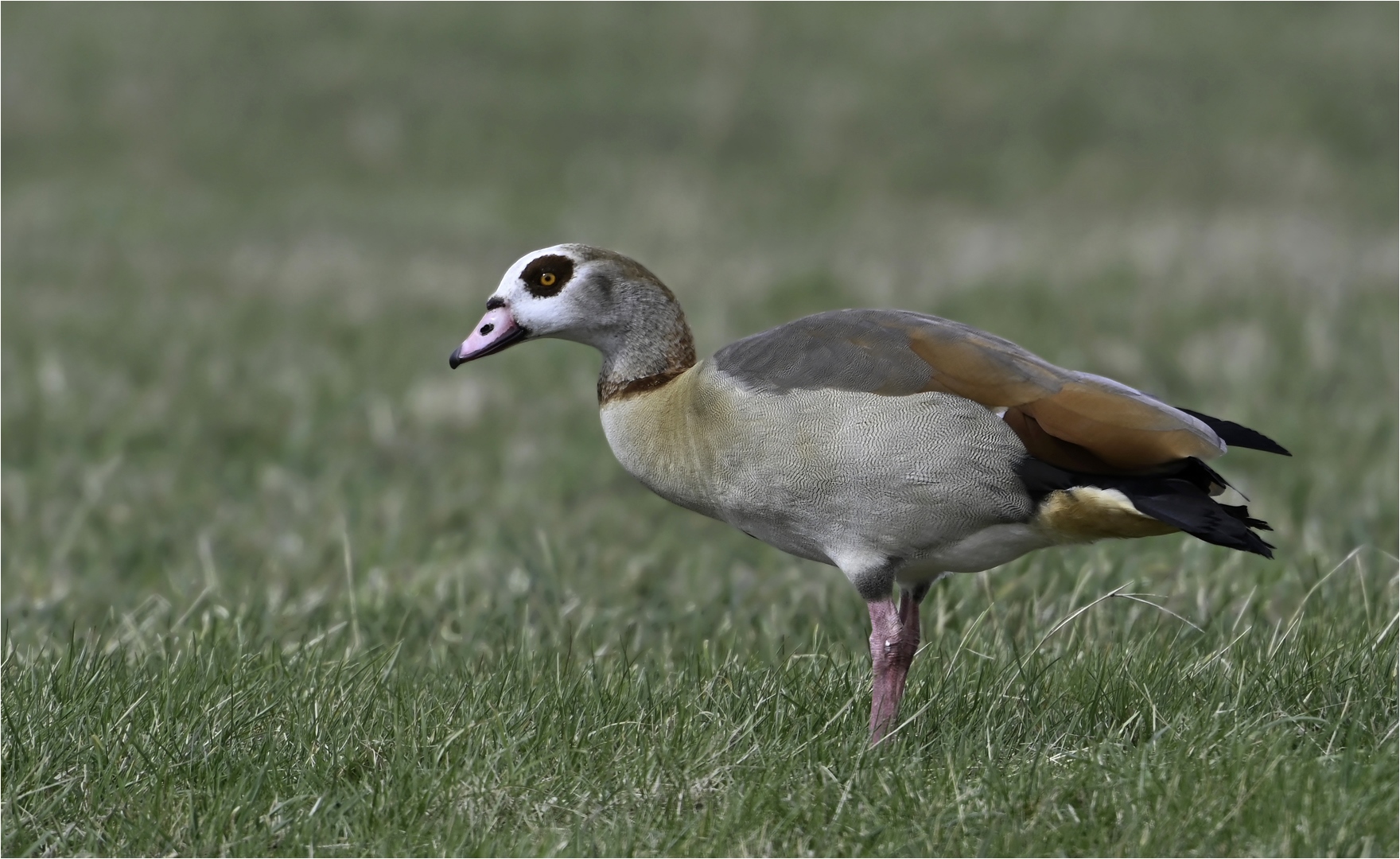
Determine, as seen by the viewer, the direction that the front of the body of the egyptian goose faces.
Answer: to the viewer's left
